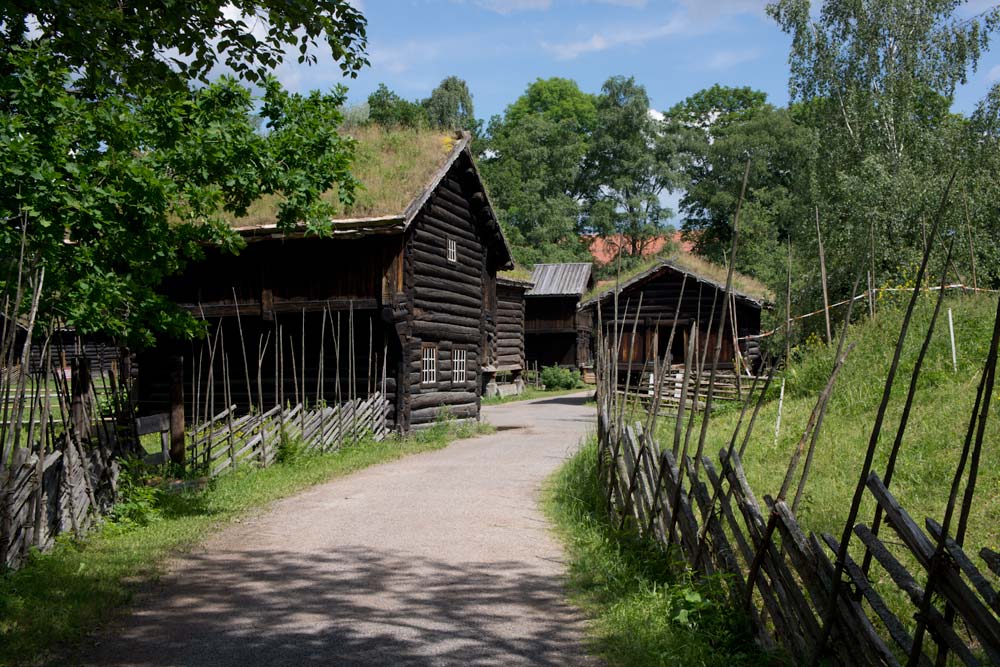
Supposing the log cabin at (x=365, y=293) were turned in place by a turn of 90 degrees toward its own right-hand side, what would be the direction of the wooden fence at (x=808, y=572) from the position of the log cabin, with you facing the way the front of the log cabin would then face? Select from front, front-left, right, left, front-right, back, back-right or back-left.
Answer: back-left

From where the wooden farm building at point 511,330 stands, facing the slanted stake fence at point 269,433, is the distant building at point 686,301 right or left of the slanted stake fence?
left

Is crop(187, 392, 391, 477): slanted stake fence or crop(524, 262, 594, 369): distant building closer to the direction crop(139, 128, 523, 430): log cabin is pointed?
the slanted stake fence

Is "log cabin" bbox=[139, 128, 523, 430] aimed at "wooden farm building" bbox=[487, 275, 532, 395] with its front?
no

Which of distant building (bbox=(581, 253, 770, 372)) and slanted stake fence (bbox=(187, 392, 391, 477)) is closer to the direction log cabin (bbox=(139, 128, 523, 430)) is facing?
the slanted stake fence
